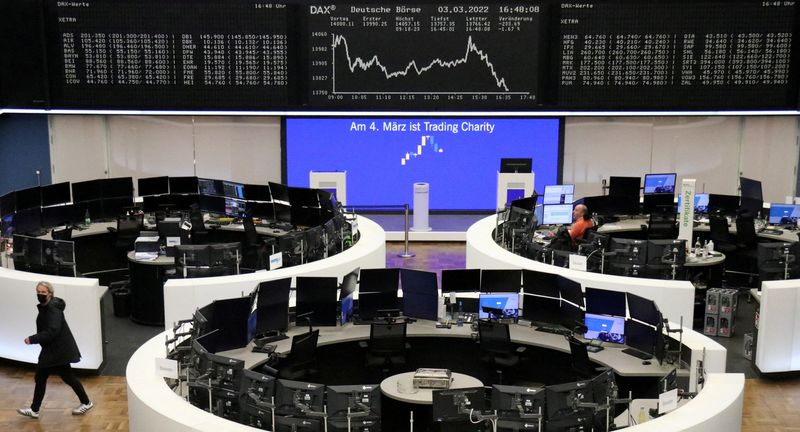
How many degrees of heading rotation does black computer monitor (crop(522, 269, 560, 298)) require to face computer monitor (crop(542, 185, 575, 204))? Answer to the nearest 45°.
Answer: approximately 135° to its right

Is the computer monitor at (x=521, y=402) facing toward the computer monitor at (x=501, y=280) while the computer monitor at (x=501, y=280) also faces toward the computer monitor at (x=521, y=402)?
yes

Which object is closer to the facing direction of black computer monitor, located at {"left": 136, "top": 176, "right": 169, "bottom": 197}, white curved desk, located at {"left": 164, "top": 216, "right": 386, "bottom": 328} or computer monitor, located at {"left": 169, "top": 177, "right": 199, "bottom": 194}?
the white curved desk

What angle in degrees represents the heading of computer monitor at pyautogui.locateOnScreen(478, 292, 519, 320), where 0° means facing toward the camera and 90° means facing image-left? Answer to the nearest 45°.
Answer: approximately 0°

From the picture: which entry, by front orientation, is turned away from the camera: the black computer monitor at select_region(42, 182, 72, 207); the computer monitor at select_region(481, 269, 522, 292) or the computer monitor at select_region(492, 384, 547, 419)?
the computer monitor at select_region(492, 384, 547, 419)

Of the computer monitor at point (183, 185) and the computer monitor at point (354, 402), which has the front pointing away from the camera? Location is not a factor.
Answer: the computer monitor at point (354, 402)
